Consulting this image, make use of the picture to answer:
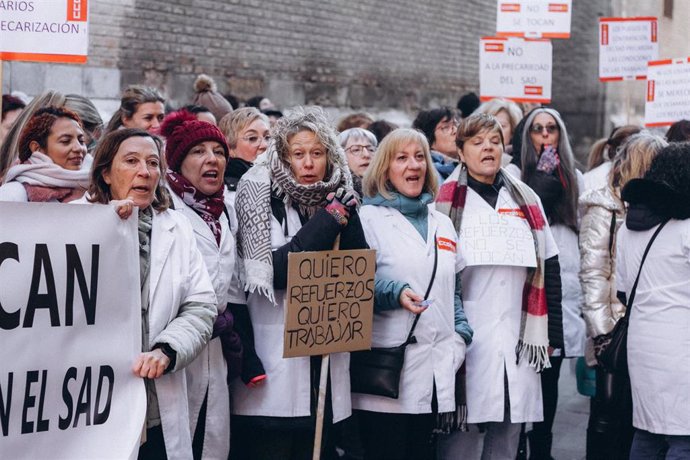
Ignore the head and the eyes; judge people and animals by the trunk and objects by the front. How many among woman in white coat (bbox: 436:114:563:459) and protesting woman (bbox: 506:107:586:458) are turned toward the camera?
2

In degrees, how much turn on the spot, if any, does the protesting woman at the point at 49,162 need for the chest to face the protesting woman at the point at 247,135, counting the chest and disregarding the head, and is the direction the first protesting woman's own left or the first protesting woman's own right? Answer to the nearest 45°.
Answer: approximately 90° to the first protesting woman's own left

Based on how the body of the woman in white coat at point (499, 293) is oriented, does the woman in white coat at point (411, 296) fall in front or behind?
in front

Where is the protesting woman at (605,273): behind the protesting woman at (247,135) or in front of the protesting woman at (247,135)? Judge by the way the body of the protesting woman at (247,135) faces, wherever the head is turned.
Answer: in front

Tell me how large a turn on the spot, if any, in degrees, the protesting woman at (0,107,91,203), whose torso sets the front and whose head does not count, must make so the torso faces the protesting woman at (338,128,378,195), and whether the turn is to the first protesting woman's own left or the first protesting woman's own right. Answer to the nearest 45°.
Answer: approximately 90° to the first protesting woman's own left

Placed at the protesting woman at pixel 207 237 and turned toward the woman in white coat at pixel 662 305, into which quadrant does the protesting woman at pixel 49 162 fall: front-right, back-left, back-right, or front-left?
back-left

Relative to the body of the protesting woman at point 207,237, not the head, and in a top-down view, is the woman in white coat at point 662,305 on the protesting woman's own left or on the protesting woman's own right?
on the protesting woman's own left

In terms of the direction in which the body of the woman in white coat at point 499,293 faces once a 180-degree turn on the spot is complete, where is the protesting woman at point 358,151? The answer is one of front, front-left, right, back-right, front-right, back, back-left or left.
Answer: front-left

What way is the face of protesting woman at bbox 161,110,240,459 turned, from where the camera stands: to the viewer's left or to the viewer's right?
to the viewer's right

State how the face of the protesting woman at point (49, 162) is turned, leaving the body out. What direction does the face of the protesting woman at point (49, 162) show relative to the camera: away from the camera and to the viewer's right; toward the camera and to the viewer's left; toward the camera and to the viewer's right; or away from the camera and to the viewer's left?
toward the camera and to the viewer's right

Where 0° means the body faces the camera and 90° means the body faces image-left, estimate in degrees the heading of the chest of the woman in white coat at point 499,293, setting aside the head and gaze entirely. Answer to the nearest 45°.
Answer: approximately 0°
